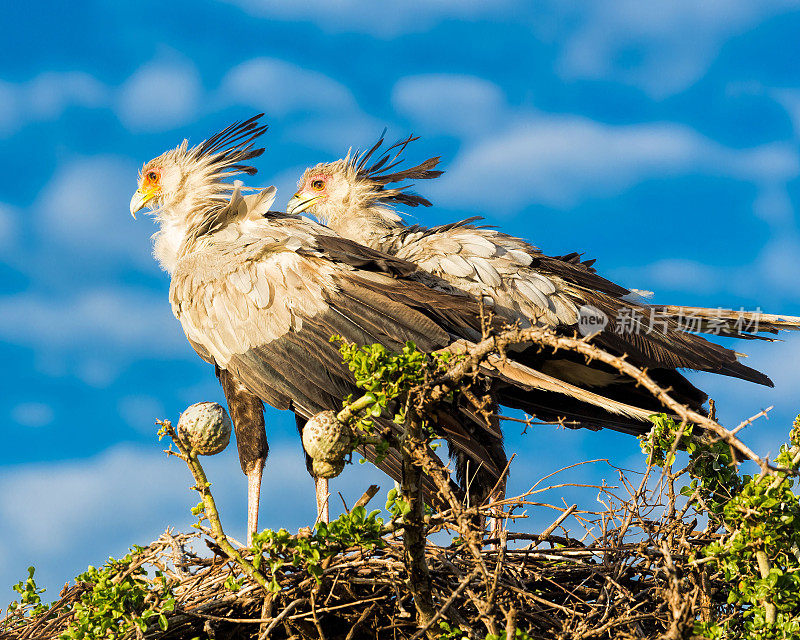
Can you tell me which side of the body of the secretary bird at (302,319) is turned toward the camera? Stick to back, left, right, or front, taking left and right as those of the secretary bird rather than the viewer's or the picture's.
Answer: left
